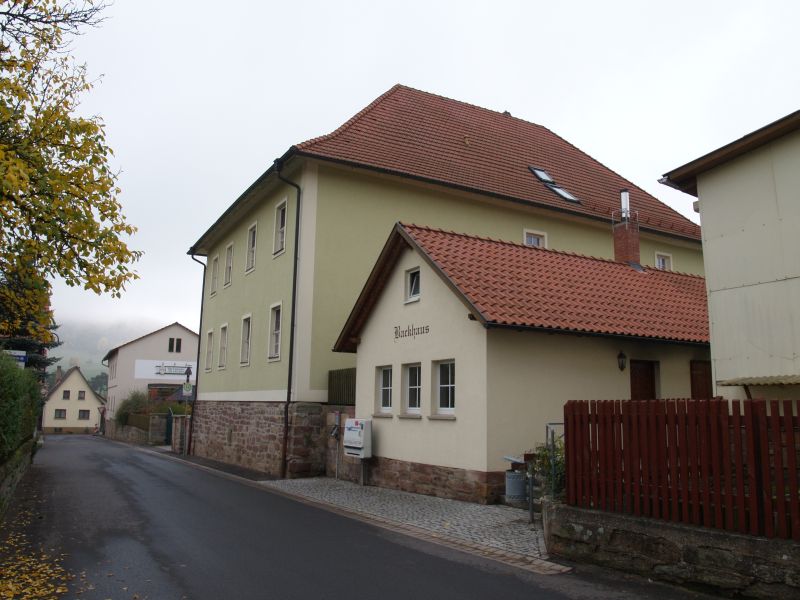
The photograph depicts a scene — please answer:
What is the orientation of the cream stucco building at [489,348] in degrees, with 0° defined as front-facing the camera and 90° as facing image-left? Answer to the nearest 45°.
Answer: approximately 45°

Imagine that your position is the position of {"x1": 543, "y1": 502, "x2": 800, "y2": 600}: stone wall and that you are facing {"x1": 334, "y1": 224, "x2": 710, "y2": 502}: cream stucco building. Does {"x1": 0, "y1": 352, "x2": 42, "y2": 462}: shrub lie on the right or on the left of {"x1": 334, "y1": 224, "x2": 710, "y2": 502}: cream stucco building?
left

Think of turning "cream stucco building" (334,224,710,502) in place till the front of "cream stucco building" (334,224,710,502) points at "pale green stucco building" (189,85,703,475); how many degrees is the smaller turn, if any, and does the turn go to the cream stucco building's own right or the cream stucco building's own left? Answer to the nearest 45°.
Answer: approximately 90° to the cream stucco building's own right

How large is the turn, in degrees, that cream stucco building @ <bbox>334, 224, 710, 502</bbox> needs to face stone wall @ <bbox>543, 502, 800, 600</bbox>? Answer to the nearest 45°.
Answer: approximately 45° to its left

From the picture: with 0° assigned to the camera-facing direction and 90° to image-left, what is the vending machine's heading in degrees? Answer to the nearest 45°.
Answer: approximately 45°

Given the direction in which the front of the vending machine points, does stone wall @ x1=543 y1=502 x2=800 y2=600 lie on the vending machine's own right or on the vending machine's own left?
on the vending machine's own left

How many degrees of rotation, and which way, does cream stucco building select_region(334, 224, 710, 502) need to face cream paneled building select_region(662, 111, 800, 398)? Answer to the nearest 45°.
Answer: approximately 90° to its left
